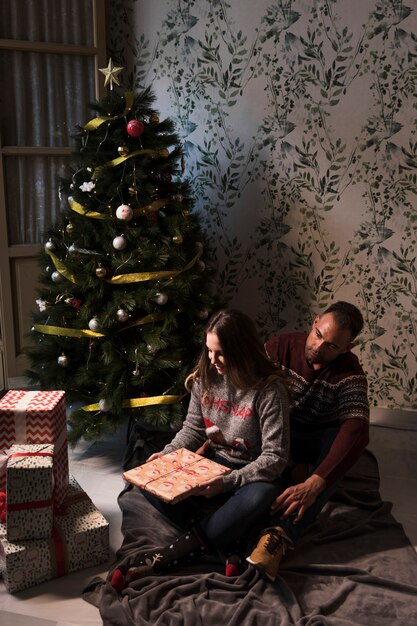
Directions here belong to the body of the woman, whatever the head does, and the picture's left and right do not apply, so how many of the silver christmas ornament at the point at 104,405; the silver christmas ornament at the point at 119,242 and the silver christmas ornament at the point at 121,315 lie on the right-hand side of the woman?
3

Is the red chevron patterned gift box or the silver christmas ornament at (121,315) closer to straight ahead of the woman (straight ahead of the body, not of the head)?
the red chevron patterned gift box

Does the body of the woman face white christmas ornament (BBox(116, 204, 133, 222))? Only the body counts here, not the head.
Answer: no

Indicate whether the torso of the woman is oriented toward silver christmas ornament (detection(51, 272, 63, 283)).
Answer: no

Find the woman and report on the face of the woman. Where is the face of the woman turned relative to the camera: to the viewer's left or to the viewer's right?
to the viewer's left

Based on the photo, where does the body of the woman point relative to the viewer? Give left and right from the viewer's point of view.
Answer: facing the viewer and to the left of the viewer

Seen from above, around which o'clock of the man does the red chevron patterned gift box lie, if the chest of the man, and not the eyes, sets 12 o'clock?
The red chevron patterned gift box is roughly at 1 o'clock from the man.

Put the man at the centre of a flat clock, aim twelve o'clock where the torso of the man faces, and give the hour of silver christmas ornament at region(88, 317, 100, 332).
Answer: The silver christmas ornament is roughly at 2 o'clock from the man.

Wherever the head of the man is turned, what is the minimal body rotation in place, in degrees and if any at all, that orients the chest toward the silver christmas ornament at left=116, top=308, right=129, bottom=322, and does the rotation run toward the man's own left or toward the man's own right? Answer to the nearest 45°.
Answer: approximately 45° to the man's own right

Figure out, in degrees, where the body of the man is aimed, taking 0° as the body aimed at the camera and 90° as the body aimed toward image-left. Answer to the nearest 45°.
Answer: approximately 45°

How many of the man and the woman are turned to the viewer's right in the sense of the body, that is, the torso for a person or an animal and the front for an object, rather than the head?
0

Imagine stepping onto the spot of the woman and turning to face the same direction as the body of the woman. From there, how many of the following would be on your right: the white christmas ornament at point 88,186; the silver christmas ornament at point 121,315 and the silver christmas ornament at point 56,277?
3

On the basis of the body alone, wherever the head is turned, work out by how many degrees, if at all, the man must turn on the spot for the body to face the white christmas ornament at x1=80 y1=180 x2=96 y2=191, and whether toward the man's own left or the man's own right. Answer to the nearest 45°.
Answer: approximately 45° to the man's own right

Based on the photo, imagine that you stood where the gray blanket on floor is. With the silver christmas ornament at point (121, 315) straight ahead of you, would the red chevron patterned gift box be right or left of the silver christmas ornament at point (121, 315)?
left

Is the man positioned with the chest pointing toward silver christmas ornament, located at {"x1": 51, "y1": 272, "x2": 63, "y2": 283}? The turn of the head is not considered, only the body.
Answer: no

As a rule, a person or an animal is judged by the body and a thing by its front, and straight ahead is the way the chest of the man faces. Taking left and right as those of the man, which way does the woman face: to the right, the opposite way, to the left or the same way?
the same way

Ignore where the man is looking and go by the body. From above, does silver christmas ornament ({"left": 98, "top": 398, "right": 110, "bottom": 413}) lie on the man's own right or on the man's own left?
on the man's own right

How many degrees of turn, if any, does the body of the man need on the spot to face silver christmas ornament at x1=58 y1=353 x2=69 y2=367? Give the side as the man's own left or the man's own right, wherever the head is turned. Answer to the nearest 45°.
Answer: approximately 45° to the man's own right

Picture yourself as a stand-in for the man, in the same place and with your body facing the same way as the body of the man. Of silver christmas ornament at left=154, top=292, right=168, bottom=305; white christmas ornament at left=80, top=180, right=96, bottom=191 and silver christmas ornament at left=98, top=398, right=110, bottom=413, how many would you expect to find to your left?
0

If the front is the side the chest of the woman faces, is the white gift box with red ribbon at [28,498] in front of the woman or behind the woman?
in front
